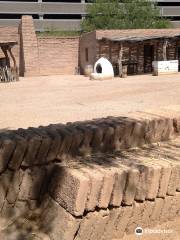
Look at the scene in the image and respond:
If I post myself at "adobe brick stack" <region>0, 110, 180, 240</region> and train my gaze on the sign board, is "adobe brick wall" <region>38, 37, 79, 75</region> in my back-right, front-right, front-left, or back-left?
front-left

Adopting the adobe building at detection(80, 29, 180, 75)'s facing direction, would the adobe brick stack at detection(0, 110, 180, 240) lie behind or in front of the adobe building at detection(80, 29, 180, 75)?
in front

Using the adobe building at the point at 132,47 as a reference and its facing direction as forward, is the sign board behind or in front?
in front

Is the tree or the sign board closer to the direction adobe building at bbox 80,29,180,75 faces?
the sign board

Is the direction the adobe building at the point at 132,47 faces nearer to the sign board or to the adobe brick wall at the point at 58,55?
the sign board

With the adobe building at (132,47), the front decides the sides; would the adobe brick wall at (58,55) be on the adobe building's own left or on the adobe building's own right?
on the adobe building's own right

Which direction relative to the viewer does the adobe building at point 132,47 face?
toward the camera

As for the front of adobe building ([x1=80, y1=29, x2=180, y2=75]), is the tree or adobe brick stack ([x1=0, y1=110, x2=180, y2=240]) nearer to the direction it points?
the adobe brick stack

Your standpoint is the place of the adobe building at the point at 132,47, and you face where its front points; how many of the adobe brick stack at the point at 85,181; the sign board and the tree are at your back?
1

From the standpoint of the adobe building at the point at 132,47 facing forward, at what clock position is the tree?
The tree is roughly at 6 o'clock from the adobe building.
